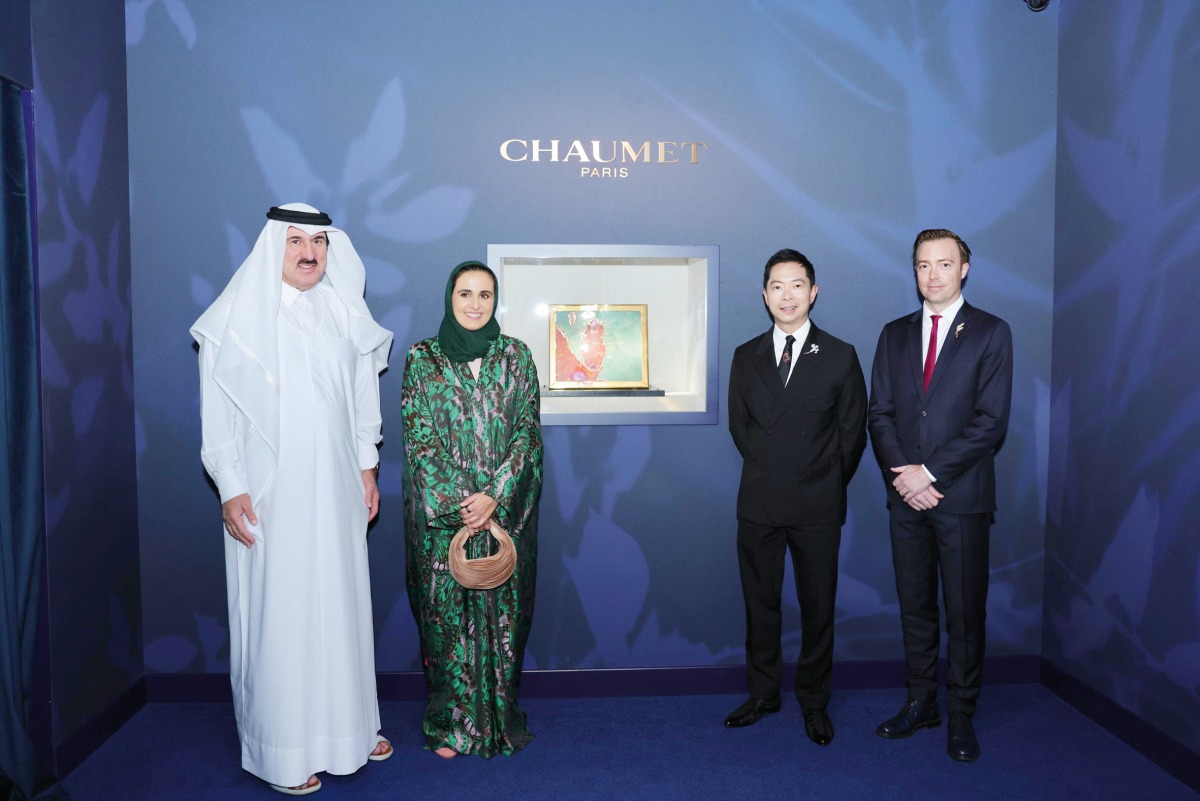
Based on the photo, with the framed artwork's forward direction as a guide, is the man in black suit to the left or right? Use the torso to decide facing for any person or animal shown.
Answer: on its left

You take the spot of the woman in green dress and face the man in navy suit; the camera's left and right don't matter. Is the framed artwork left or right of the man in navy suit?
left

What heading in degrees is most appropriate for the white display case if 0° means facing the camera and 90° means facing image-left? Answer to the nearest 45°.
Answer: approximately 0°

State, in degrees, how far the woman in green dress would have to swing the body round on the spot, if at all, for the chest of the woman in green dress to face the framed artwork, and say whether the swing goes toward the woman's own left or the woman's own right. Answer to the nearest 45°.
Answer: approximately 135° to the woman's own left

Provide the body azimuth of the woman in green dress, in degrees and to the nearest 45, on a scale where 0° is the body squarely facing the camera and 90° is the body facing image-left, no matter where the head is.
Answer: approximately 0°

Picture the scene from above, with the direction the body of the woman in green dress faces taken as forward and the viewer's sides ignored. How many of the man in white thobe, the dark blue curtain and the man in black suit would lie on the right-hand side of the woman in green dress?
2
